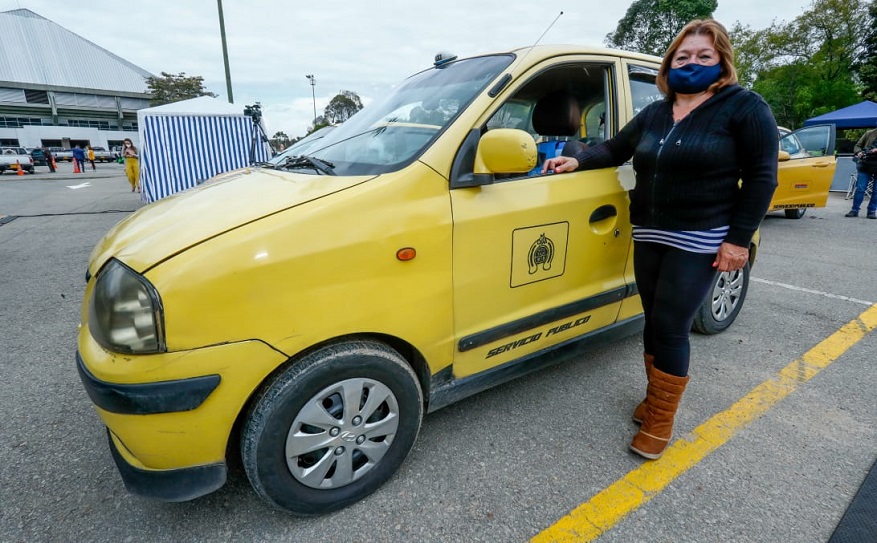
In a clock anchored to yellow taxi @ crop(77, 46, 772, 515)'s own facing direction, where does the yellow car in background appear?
The yellow car in background is roughly at 6 o'clock from the yellow taxi.

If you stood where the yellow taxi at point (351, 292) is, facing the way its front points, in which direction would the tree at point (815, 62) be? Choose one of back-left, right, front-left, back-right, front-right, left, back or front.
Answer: back

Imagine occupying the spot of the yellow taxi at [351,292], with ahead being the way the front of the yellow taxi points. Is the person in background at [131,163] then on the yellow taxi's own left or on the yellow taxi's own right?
on the yellow taxi's own right

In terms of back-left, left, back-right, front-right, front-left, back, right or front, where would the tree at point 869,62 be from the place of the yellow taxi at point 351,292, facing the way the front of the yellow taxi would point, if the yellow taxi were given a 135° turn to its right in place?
front-right
